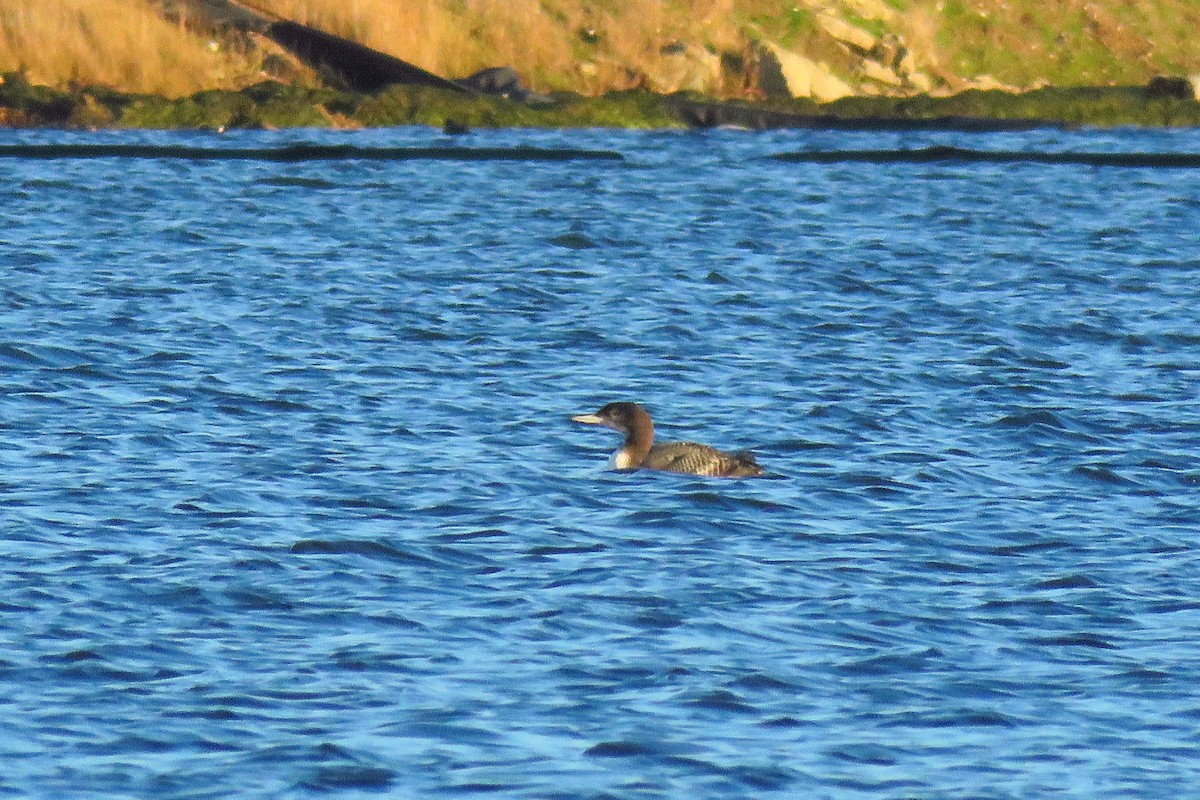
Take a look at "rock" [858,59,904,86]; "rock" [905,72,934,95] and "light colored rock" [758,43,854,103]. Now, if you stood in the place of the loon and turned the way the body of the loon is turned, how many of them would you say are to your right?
3

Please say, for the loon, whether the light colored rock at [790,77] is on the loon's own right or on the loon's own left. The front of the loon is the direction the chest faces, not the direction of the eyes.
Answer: on the loon's own right

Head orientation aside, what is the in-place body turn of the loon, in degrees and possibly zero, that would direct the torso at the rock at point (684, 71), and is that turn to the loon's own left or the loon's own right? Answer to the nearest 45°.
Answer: approximately 90° to the loon's own right

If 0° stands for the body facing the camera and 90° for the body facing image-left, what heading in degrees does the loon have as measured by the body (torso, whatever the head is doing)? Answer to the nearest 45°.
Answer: approximately 90°

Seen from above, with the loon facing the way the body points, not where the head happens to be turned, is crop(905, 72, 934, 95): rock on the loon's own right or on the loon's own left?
on the loon's own right

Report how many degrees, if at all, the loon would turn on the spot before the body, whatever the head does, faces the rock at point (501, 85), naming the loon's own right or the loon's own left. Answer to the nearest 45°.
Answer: approximately 90° to the loon's own right

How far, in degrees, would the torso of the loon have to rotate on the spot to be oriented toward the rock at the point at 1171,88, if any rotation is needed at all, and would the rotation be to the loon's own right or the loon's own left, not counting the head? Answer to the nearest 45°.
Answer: approximately 90° to the loon's own right

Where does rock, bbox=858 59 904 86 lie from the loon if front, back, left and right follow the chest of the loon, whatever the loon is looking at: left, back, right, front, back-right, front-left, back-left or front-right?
right
